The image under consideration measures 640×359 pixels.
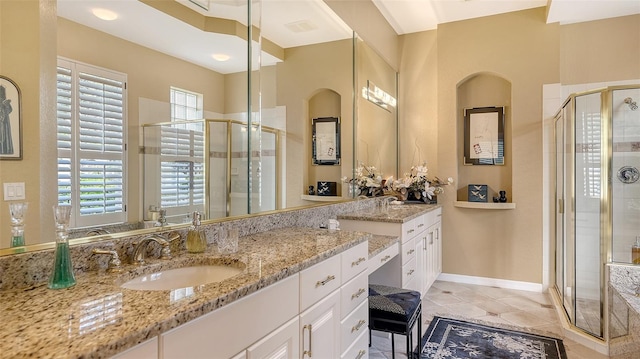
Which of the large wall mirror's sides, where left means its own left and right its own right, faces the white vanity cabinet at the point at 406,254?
left

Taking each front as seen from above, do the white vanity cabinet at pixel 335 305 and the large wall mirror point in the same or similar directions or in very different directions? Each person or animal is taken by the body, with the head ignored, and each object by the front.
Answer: same or similar directions

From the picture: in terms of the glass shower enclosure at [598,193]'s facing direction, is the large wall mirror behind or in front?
in front

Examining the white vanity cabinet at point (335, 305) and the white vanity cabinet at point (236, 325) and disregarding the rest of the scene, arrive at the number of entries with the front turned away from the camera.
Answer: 0

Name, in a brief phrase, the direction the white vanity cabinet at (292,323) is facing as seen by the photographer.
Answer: facing the viewer and to the right of the viewer

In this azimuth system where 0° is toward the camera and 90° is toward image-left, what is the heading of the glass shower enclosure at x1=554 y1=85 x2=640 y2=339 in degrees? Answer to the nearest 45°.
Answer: approximately 45°

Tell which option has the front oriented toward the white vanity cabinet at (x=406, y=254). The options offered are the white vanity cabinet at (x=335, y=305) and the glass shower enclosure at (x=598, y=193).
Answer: the glass shower enclosure

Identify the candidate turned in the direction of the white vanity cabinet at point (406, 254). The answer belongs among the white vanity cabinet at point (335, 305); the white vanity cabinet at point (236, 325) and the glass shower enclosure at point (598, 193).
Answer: the glass shower enclosure

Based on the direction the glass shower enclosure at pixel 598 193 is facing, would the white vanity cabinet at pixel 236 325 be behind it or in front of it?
in front
